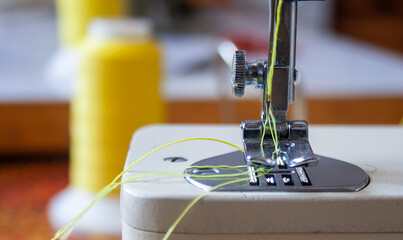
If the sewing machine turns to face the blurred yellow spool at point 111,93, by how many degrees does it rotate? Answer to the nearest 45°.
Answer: approximately 135° to its right

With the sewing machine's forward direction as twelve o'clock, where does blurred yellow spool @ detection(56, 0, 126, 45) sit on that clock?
The blurred yellow spool is roughly at 5 o'clock from the sewing machine.

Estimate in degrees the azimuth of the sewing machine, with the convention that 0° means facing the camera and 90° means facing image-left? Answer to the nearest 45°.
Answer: approximately 0°
